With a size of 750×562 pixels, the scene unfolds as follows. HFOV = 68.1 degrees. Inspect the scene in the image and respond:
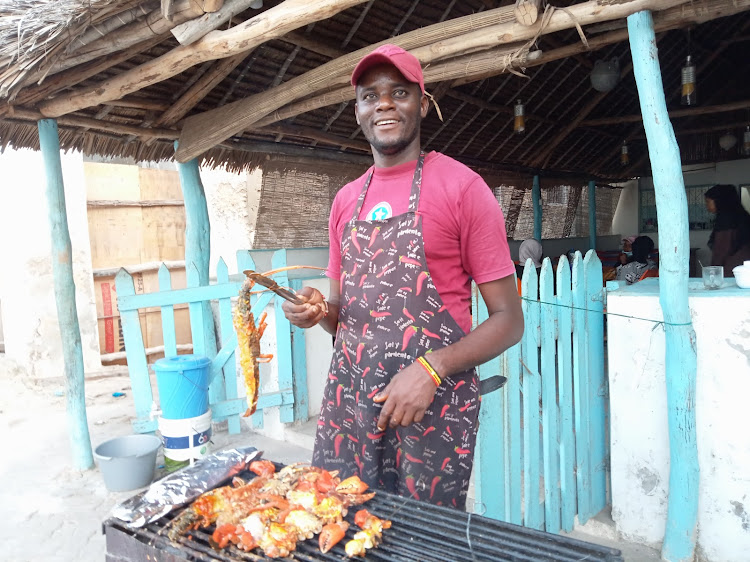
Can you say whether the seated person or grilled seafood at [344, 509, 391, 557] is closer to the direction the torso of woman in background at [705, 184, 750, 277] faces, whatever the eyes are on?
the seated person

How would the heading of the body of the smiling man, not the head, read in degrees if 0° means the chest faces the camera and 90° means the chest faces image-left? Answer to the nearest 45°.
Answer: approximately 45°

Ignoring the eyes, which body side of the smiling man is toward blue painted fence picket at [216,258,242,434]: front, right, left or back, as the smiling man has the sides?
right

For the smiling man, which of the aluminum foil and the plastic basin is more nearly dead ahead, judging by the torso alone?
the aluminum foil

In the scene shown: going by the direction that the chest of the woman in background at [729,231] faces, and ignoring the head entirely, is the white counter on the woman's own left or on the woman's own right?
on the woman's own left

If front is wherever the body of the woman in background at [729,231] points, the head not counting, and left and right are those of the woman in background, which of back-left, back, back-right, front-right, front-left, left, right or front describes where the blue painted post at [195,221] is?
front-left

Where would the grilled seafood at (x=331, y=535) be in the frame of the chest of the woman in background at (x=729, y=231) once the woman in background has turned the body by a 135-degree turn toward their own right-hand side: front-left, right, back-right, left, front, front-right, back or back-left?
back-right

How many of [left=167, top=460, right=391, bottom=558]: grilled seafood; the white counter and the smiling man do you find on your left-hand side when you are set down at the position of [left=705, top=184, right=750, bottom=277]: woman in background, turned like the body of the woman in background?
3

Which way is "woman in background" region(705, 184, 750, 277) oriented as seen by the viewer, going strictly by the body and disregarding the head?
to the viewer's left

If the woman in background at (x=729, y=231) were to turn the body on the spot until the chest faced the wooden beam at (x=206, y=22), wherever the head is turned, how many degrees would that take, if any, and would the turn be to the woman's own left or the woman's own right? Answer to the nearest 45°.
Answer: approximately 45° to the woman's own left

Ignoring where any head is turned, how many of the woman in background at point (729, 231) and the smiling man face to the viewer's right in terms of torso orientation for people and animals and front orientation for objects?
0

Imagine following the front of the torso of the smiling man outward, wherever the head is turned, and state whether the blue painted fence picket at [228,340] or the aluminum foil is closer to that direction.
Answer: the aluminum foil

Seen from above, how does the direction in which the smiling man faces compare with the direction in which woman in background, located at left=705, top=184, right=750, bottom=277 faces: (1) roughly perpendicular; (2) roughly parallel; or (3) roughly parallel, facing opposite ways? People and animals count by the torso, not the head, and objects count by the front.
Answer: roughly perpendicular

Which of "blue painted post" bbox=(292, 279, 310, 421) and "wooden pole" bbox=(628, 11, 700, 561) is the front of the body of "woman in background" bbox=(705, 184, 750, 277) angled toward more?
the blue painted post
